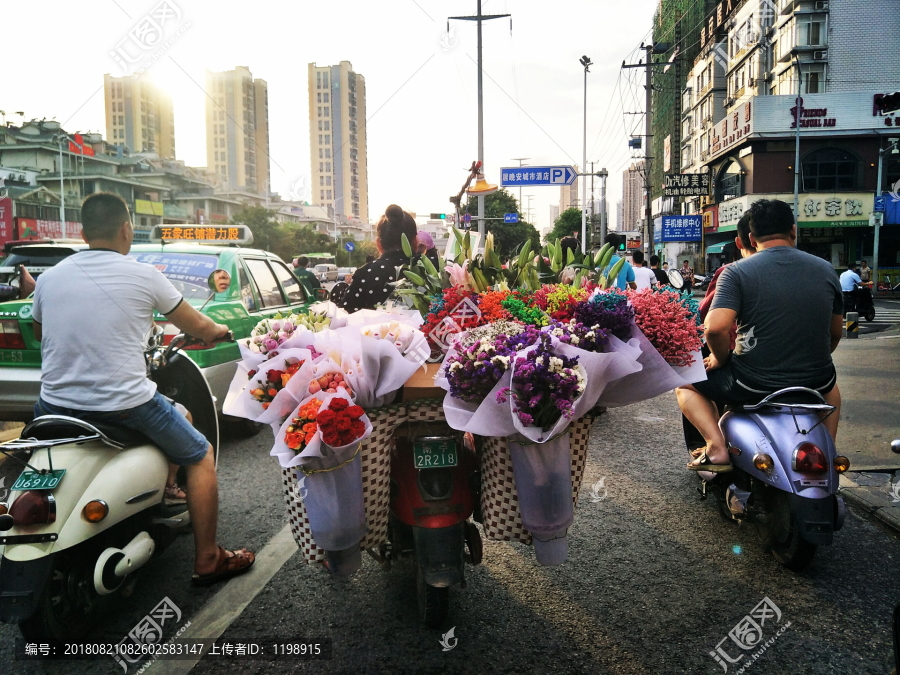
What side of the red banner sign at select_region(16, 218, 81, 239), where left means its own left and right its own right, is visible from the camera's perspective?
front

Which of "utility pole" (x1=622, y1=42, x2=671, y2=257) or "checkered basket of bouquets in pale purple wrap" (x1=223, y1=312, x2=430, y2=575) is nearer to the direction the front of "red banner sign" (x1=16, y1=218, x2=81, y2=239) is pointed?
the checkered basket of bouquets in pale purple wrap

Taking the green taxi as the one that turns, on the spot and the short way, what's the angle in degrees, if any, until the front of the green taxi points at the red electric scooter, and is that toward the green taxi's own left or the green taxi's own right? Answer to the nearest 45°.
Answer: approximately 135° to the green taxi's own right

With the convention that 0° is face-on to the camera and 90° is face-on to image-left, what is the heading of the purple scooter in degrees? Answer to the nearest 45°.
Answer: approximately 135°

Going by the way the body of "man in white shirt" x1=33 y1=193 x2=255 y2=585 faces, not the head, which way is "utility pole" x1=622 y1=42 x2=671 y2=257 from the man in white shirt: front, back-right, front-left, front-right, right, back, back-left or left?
front

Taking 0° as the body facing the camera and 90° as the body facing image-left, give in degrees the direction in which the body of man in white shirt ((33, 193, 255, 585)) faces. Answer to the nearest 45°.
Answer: approximately 225°

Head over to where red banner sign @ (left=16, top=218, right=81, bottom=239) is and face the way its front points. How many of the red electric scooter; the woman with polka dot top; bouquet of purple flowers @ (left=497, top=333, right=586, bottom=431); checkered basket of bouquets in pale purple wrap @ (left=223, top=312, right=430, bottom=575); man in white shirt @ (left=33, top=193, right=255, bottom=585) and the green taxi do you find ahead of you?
6

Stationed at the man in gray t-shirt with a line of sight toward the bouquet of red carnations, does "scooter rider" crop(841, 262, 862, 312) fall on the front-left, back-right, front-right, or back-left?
back-right

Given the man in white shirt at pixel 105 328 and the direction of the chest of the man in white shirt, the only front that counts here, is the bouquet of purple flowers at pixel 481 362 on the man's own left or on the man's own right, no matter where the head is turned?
on the man's own right

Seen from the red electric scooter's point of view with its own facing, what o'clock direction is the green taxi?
The green taxi is roughly at 11 o'clock from the red electric scooter.

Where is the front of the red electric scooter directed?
away from the camera

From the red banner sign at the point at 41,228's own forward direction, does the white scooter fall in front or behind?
in front

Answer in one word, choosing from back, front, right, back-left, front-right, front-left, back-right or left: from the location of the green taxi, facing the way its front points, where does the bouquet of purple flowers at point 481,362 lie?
back-right

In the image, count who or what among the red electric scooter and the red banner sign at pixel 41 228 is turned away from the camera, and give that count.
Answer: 1

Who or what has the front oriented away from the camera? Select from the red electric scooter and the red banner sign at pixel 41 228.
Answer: the red electric scooter

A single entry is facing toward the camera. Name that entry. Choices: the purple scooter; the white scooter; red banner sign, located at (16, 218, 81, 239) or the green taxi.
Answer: the red banner sign

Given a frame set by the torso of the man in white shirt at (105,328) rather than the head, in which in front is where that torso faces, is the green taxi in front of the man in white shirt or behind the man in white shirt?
in front

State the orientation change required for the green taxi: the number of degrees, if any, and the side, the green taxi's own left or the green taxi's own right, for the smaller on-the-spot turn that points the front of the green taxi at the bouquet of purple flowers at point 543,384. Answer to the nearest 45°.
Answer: approximately 135° to the green taxi's own right
